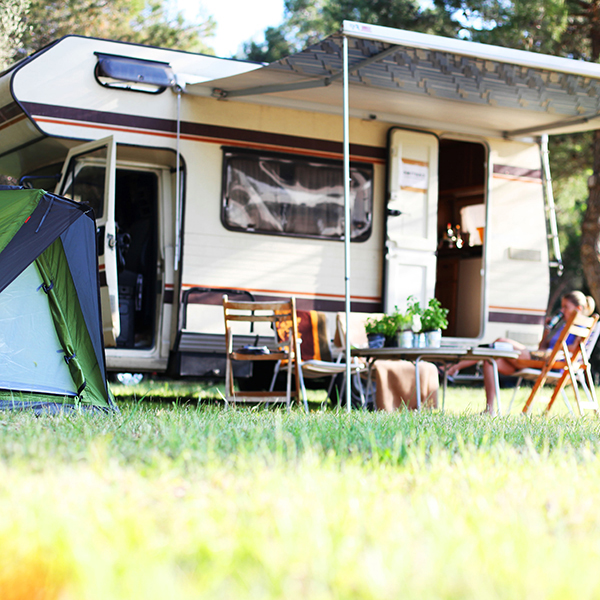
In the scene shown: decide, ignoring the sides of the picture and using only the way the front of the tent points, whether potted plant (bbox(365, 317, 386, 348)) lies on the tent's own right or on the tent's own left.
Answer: on the tent's own left

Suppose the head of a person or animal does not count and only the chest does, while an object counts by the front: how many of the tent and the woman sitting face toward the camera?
1

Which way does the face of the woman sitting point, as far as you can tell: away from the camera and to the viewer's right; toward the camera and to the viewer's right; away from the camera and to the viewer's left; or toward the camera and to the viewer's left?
toward the camera and to the viewer's left

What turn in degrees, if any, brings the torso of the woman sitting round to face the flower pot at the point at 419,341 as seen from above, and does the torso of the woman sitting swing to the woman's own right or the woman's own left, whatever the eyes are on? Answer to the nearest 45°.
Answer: approximately 45° to the woman's own left

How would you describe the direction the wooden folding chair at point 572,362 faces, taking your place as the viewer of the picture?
facing away from the viewer and to the left of the viewer

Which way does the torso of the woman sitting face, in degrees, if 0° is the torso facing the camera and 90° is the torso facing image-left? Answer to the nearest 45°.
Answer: approximately 90°

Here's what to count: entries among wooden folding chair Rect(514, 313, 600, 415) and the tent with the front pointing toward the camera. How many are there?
1
